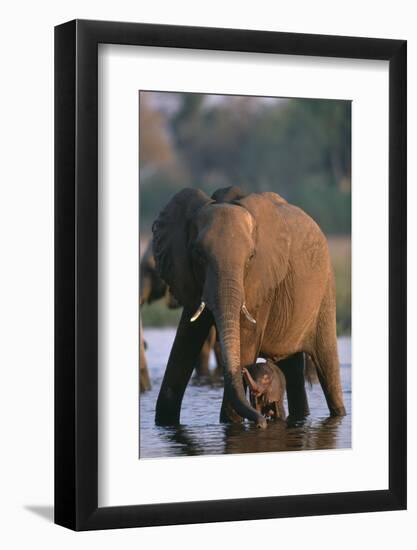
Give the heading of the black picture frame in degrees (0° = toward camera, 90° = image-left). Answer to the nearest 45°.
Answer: approximately 315°
